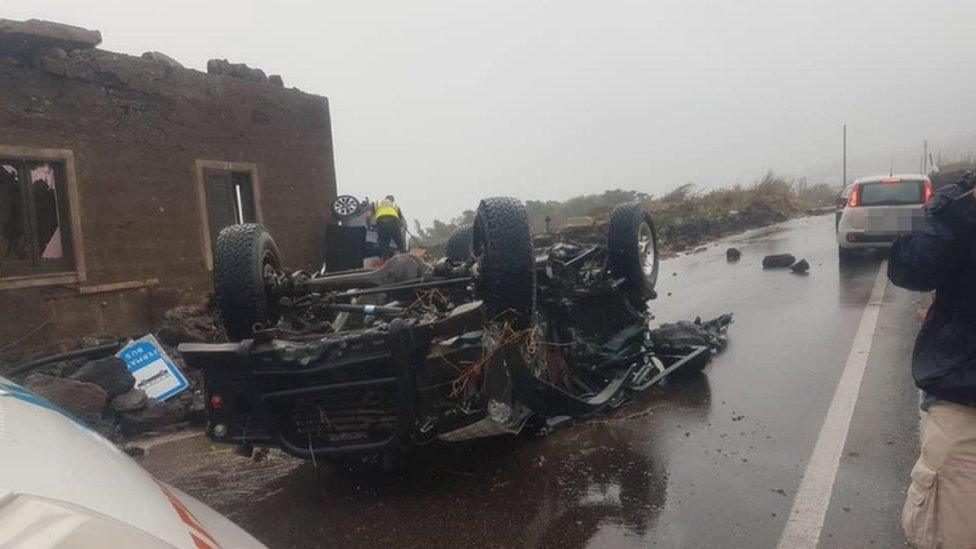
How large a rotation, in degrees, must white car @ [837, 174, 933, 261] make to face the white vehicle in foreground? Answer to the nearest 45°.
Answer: approximately 180°

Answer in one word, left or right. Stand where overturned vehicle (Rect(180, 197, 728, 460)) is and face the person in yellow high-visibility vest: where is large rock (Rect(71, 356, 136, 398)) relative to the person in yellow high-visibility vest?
left

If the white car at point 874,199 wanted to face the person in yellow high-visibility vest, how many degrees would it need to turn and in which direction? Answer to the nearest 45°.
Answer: approximately 135° to its left

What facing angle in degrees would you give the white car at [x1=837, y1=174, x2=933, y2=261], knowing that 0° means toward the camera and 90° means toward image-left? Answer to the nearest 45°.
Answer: approximately 180°

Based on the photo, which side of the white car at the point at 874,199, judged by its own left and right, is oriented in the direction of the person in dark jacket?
back

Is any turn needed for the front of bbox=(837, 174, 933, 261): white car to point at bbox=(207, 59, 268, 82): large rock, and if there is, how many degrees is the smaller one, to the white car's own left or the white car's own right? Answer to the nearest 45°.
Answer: approximately 135° to the white car's own left

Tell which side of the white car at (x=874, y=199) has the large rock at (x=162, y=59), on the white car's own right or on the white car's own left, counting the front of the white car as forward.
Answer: on the white car's own left

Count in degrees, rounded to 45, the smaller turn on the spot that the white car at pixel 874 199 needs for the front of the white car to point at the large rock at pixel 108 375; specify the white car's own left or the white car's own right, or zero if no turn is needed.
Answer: approximately 135° to the white car's own left

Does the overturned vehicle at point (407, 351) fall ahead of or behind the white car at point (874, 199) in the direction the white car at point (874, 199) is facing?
behind

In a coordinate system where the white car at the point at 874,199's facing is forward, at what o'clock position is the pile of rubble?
The pile of rubble is roughly at 7 o'clock from the white car.

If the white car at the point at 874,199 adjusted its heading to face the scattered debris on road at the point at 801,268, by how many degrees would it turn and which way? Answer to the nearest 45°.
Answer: approximately 135° to its left
